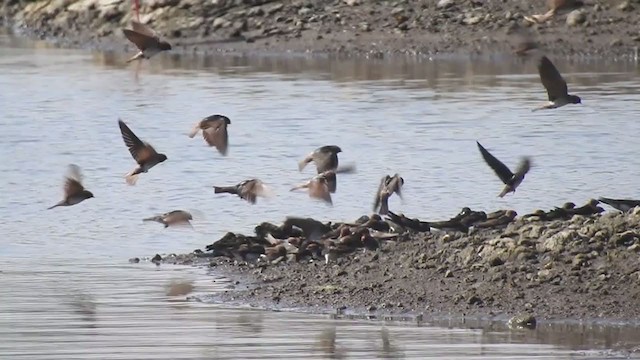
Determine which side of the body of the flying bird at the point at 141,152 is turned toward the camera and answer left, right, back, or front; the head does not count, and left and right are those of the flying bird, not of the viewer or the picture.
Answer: right

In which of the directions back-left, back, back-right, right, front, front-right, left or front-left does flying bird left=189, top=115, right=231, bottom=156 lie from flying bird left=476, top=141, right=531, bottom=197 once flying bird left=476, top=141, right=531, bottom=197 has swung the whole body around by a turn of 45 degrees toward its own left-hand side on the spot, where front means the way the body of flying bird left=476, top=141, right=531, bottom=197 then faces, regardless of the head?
left

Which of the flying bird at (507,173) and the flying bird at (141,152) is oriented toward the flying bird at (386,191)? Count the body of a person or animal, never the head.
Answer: the flying bird at (141,152)

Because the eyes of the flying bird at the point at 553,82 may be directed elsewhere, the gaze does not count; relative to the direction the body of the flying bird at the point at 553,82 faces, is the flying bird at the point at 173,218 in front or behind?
behind

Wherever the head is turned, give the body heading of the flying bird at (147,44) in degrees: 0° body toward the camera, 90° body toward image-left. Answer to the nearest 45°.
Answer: approximately 270°

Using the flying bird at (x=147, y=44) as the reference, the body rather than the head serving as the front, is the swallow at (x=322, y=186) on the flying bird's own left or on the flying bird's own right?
on the flying bird's own right
